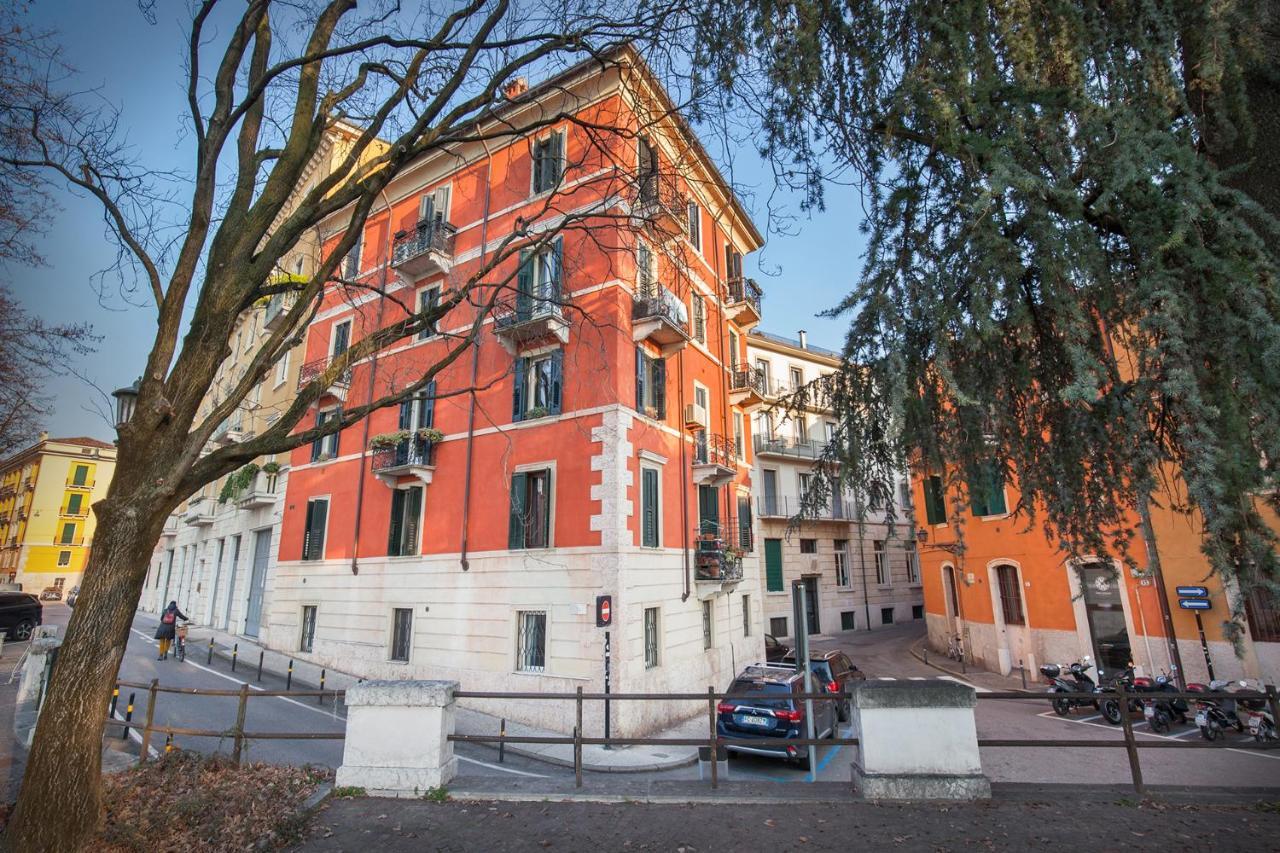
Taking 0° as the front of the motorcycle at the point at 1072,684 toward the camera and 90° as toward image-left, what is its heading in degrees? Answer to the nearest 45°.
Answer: approximately 225°

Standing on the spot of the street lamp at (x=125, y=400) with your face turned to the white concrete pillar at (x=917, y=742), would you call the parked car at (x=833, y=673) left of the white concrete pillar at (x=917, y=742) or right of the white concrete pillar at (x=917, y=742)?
left

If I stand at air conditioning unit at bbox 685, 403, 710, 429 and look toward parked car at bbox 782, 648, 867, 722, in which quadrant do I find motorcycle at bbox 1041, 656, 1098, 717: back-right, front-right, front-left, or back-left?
front-left

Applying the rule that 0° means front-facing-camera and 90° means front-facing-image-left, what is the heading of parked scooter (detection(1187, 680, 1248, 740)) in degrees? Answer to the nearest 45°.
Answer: approximately 225°

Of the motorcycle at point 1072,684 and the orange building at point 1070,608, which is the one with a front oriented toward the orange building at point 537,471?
the orange building at point 1070,608

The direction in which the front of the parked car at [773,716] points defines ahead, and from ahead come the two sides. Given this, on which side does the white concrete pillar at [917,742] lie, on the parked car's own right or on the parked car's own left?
on the parked car's own right

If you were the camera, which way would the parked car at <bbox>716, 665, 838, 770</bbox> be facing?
facing away from the viewer and to the right of the viewer

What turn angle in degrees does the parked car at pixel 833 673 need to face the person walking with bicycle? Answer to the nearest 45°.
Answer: approximately 135° to its left

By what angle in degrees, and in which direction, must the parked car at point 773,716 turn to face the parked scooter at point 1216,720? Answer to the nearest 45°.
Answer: approximately 45° to its right

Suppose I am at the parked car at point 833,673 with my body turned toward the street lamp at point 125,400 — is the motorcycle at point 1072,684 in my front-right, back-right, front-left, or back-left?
back-left

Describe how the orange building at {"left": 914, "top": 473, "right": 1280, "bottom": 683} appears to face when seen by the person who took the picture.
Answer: facing the viewer and to the left of the viewer

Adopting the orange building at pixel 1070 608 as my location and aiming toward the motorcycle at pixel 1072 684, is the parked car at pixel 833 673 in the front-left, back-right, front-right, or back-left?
front-right

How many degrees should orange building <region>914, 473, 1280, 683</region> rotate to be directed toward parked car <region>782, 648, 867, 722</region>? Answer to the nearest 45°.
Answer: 0° — it already faces it
